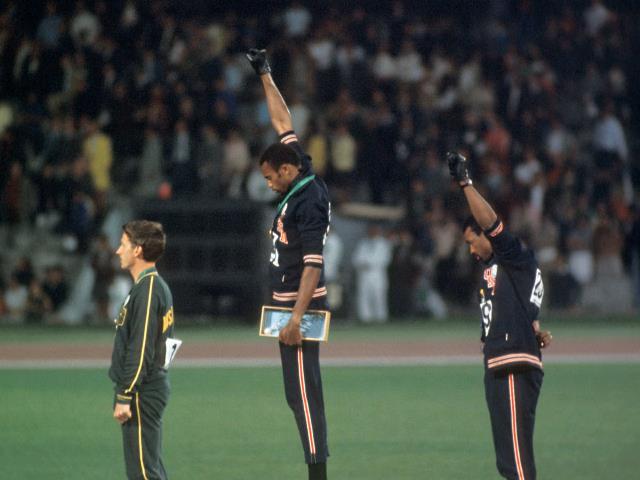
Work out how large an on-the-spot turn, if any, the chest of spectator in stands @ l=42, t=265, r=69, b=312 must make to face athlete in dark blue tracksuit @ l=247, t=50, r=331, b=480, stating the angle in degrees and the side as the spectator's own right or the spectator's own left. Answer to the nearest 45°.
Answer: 0° — they already face them

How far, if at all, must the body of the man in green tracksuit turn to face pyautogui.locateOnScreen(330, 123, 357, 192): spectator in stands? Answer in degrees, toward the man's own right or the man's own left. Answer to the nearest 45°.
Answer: approximately 90° to the man's own right

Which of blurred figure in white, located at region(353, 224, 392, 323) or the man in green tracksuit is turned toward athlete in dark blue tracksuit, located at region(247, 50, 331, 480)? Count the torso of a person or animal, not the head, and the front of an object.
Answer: the blurred figure in white

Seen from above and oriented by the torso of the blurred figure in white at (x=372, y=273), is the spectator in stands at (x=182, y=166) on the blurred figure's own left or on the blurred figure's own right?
on the blurred figure's own right

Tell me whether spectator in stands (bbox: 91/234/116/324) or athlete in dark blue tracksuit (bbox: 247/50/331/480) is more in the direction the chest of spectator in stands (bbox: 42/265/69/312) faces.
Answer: the athlete in dark blue tracksuit

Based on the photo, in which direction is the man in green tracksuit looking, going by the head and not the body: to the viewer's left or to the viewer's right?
to the viewer's left

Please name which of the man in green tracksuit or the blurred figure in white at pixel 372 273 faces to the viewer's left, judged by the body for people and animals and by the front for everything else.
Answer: the man in green tracksuit
